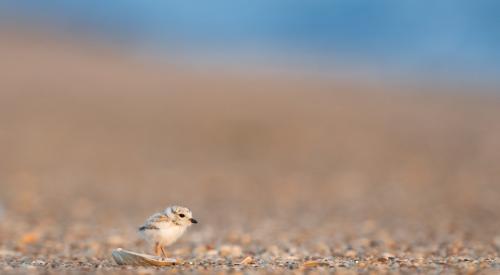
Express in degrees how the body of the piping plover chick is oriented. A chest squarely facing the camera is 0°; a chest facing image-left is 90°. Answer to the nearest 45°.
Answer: approximately 270°
